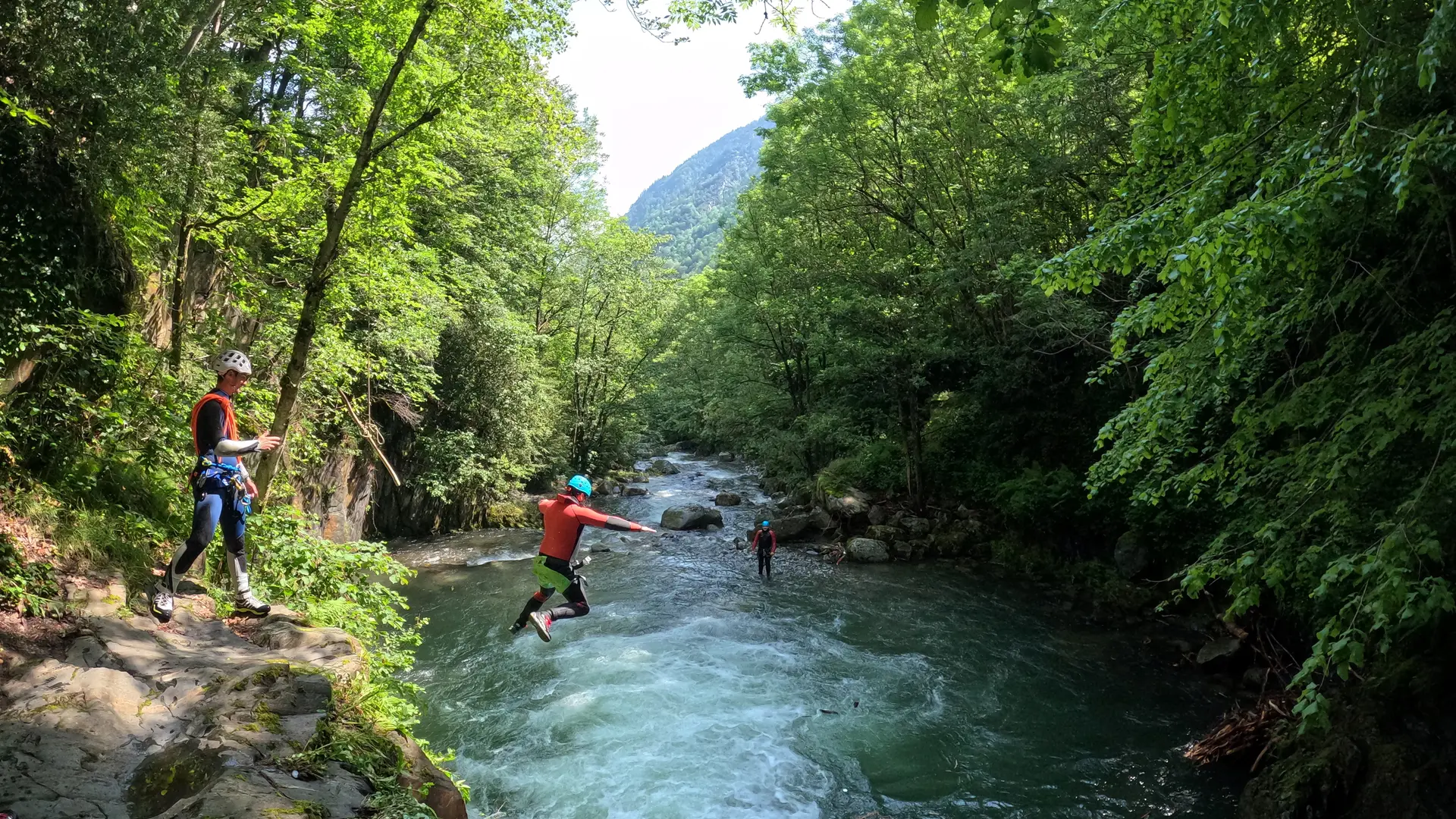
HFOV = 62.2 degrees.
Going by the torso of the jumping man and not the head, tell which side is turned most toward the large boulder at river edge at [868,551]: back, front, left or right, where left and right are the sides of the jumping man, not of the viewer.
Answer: front

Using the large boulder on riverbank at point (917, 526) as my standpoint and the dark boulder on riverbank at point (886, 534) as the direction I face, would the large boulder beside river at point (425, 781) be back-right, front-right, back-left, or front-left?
front-left

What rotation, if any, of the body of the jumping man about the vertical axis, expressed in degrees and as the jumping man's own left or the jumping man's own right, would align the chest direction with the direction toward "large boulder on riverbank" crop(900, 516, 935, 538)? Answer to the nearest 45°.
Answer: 0° — they already face it

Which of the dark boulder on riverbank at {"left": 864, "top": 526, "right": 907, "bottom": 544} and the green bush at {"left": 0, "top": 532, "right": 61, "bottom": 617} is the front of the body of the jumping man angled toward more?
the dark boulder on riverbank

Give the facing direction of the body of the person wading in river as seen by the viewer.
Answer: toward the camera

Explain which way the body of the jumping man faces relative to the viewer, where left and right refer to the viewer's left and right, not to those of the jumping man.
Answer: facing away from the viewer and to the right of the viewer

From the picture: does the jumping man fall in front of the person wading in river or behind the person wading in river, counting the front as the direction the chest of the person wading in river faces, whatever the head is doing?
in front

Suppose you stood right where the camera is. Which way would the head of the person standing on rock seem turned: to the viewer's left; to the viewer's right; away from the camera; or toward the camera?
to the viewer's right

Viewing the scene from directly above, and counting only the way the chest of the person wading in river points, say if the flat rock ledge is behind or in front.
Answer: in front

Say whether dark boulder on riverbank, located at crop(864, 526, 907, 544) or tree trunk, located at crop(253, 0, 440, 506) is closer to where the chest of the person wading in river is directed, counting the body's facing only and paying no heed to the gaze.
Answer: the tree trunk

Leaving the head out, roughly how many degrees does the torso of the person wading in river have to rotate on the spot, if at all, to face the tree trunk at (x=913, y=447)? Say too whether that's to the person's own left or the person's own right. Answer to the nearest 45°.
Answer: approximately 135° to the person's own left

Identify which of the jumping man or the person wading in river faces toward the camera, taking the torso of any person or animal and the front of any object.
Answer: the person wading in river

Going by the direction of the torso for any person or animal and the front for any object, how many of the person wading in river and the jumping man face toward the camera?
1
